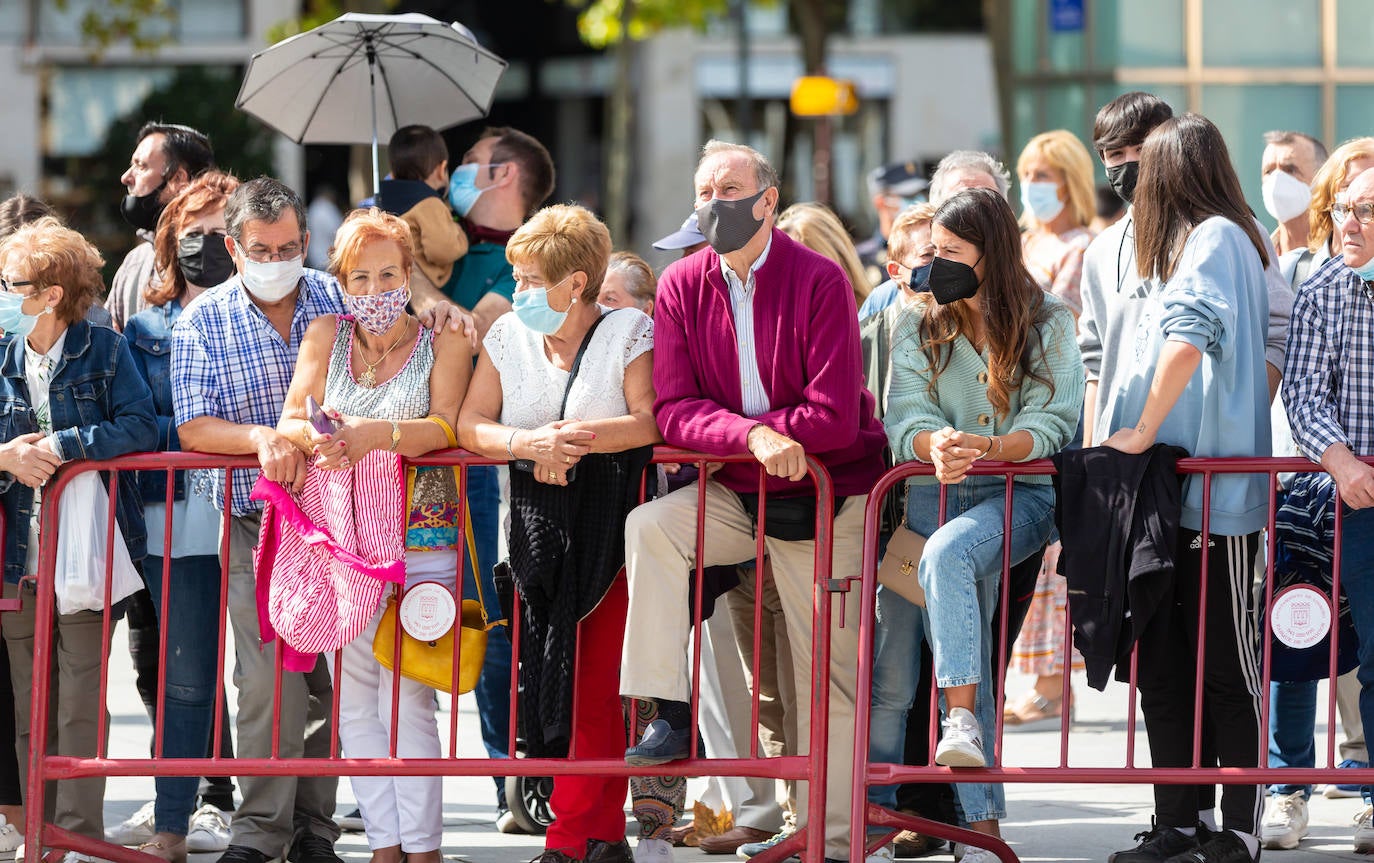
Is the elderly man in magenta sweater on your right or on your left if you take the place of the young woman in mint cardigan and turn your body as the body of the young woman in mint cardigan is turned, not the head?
on your right

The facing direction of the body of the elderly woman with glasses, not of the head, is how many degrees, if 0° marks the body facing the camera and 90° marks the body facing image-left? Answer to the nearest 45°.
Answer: approximately 45°

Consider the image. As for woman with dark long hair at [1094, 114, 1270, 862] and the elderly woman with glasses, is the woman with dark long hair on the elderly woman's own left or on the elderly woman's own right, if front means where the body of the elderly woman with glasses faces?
on the elderly woman's own left

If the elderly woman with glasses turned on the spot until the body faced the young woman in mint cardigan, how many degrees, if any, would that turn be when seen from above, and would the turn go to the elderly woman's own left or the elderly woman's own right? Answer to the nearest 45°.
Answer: approximately 90° to the elderly woman's own left

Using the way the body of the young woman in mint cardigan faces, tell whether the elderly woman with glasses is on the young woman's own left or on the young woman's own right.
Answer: on the young woman's own right

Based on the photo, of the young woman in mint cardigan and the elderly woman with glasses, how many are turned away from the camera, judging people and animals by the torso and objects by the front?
0

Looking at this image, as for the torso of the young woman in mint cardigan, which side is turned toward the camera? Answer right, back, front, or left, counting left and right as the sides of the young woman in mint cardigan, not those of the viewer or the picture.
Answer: front

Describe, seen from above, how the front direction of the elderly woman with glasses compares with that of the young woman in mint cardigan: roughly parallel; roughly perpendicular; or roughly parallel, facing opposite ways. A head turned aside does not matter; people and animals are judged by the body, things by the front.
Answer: roughly parallel

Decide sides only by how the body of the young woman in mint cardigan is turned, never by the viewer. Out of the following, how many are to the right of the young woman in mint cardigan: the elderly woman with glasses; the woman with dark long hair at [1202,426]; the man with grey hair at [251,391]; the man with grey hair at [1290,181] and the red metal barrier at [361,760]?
3

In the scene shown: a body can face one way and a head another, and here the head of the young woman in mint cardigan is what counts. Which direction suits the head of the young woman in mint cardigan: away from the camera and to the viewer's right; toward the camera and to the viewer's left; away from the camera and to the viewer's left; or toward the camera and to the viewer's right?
toward the camera and to the viewer's left

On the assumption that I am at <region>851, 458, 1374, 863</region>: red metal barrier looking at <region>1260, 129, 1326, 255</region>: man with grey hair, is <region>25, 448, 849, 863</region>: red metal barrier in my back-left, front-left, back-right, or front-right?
back-left

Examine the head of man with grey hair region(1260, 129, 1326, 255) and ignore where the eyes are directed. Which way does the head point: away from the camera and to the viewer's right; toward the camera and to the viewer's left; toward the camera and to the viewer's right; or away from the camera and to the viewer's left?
toward the camera and to the viewer's left

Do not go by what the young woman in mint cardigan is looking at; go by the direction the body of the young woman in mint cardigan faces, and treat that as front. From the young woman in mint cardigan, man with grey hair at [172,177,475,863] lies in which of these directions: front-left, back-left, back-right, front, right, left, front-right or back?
right

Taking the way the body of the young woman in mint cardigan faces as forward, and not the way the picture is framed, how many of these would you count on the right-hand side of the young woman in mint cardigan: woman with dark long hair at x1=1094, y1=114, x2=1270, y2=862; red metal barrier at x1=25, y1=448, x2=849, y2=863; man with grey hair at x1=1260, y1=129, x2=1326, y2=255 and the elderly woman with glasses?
2
